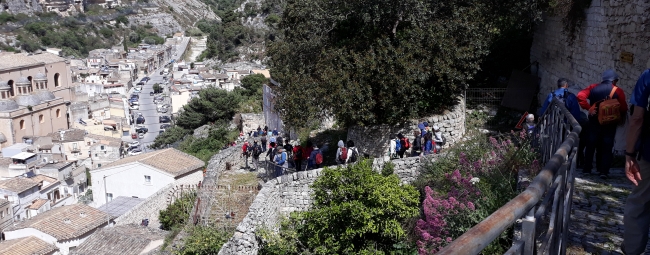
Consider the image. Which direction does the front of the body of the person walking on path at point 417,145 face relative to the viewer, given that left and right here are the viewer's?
facing to the left of the viewer

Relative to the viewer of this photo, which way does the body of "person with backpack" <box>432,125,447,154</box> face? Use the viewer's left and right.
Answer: facing to the left of the viewer

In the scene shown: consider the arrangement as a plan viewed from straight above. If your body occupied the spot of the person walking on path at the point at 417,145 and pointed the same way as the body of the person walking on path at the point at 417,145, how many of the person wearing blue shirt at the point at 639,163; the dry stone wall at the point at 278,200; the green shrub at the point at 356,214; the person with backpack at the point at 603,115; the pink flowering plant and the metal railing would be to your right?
0

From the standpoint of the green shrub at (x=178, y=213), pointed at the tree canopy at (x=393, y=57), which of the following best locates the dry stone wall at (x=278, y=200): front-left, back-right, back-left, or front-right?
front-right

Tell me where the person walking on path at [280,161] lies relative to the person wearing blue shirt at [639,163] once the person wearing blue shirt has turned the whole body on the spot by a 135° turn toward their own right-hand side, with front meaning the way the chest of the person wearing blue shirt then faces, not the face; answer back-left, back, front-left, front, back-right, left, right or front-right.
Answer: back

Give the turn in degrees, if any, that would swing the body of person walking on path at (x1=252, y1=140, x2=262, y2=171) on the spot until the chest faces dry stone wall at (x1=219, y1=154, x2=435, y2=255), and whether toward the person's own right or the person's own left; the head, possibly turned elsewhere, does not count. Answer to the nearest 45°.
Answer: approximately 180°

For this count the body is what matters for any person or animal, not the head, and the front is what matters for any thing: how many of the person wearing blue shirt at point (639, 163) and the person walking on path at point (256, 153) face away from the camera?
2

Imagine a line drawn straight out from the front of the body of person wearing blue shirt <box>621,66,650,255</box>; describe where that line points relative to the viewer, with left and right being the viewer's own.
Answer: facing away from the viewer

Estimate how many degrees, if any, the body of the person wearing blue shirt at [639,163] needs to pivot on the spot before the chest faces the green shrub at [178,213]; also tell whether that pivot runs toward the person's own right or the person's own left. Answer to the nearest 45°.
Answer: approximately 45° to the person's own left

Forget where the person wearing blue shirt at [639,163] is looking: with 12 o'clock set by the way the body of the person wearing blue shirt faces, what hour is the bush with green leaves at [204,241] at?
The bush with green leaves is roughly at 10 o'clock from the person wearing blue shirt.

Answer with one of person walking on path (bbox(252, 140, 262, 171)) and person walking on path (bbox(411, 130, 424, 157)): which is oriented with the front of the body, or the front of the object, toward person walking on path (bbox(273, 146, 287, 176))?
person walking on path (bbox(411, 130, 424, 157))

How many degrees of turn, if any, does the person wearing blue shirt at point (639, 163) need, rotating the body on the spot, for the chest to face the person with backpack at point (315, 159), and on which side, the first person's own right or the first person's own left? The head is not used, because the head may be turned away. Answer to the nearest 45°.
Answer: approximately 45° to the first person's own left

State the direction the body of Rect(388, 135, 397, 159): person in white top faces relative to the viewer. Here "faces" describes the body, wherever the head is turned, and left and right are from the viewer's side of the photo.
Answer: facing to the left of the viewer

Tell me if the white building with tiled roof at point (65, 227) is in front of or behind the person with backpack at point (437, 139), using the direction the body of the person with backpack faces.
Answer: in front

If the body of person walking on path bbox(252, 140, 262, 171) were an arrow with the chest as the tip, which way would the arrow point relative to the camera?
away from the camera

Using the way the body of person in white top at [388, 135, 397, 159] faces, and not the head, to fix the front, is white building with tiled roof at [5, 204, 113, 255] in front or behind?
in front
